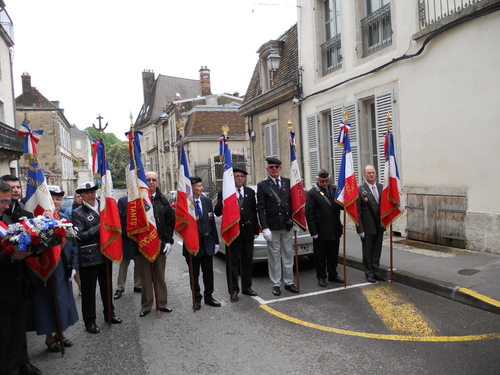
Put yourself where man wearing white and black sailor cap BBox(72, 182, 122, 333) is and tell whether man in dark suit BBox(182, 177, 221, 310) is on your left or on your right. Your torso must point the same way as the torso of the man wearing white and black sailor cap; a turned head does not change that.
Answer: on your left

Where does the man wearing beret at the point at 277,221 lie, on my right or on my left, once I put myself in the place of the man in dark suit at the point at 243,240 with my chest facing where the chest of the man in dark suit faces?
on my left

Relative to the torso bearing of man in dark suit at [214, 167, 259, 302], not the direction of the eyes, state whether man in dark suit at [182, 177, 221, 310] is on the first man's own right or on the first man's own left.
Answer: on the first man's own right

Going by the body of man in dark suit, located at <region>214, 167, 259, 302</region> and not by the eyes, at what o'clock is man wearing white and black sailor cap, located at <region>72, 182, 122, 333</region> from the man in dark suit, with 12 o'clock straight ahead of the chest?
The man wearing white and black sailor cap is roughly at 2 o'clock from the man in dark suit.

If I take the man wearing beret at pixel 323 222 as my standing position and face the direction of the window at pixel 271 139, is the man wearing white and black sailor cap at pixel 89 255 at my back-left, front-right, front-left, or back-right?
back-left

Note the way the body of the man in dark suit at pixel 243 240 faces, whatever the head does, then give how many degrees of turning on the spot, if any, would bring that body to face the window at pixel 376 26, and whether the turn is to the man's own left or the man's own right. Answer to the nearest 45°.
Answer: approximately 135° to the man's own left

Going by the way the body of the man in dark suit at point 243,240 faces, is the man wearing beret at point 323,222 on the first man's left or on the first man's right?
on the first man's left

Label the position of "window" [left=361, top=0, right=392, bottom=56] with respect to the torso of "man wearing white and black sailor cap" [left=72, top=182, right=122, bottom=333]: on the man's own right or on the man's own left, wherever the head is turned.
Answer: on the man's own left

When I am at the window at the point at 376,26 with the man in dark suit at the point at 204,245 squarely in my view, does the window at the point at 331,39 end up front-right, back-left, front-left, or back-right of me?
back-right
